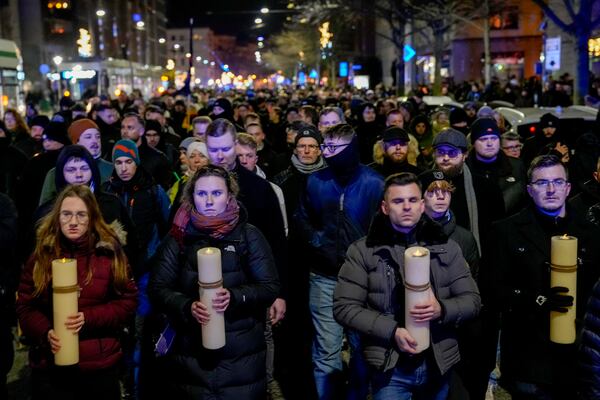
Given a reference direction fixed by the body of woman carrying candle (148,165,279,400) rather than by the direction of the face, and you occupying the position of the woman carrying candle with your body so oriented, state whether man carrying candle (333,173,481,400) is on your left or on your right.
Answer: on your left

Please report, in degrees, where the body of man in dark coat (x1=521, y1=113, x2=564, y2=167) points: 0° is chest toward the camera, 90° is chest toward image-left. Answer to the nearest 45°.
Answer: approximately 0°

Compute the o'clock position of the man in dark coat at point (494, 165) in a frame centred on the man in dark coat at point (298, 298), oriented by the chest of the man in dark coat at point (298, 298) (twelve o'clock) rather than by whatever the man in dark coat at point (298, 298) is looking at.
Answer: the man in dark coat at point (494, 165) is roughly at 9 o'clock from the man in dark coat at point (298, 298).

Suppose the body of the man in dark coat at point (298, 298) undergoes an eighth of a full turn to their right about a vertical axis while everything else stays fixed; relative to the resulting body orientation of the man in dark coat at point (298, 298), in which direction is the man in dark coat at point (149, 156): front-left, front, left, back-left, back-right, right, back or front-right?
right

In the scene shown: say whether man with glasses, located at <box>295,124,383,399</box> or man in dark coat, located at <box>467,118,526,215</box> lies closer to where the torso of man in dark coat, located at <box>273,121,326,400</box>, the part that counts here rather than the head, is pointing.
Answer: the man with glasses
